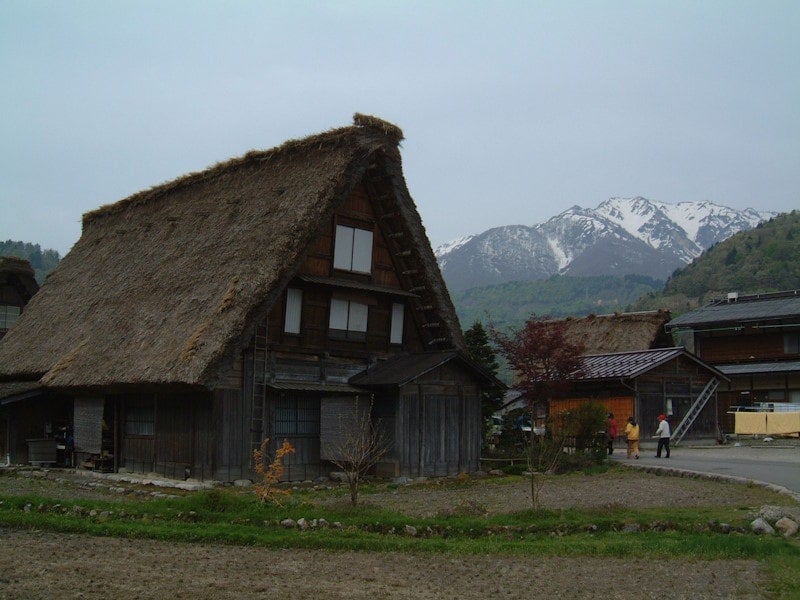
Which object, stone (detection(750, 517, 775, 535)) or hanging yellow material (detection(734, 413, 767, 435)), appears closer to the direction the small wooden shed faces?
the stone

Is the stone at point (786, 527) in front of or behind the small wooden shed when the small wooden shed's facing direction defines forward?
in front

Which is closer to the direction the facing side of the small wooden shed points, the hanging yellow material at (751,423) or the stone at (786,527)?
the stone

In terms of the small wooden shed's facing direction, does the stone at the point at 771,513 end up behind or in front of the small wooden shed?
in front

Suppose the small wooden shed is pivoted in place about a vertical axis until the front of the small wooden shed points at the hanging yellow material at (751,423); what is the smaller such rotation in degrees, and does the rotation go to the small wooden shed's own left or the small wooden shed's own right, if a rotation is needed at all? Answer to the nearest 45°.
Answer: approximately 90° to the small wooden shed's own left

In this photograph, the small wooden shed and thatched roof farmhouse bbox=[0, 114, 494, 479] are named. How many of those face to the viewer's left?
0

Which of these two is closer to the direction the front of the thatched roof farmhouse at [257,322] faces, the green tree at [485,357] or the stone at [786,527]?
the stone

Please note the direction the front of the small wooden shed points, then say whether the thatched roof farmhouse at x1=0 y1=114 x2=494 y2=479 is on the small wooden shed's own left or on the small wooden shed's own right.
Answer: on the small wooden shed's own right

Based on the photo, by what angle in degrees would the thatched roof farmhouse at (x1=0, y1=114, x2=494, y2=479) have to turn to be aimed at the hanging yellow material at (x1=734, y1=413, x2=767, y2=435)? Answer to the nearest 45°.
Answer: approximately 90° to its left

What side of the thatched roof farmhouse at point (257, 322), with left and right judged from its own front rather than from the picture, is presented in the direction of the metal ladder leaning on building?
left
